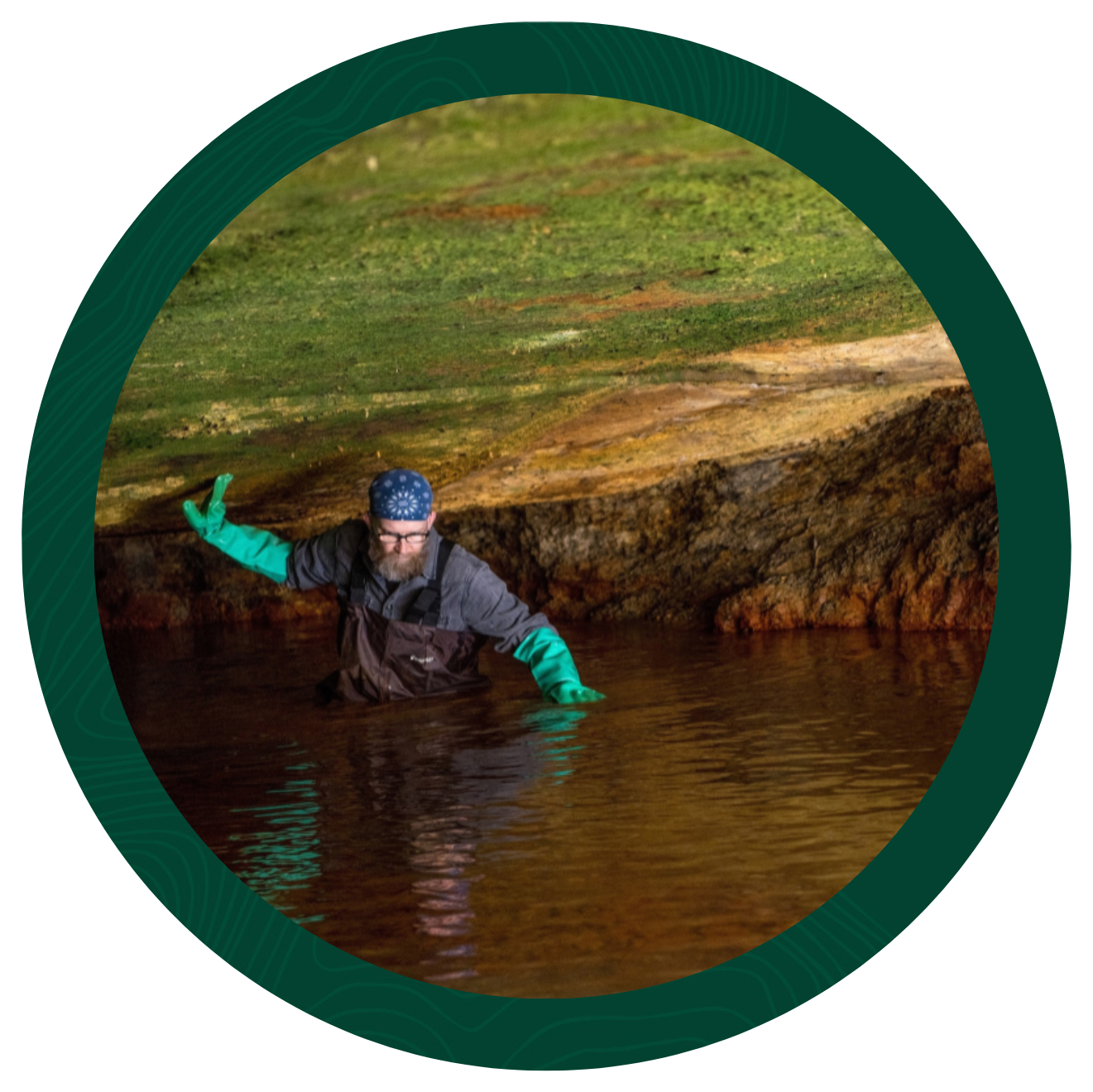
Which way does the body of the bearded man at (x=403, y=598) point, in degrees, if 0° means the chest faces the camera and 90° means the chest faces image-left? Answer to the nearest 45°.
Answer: approximately 0°
